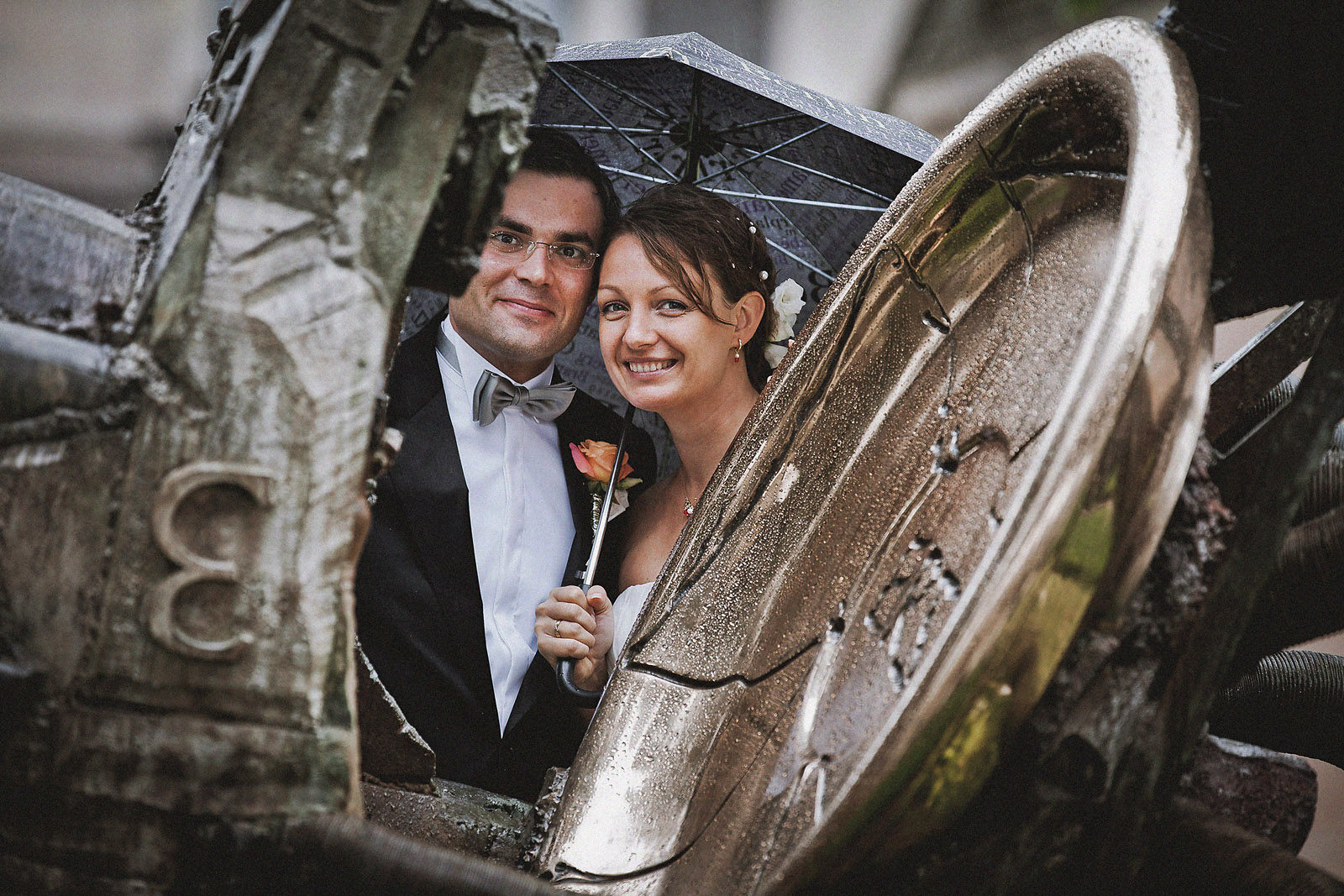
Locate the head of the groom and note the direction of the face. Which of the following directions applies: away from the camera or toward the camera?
toward the camera

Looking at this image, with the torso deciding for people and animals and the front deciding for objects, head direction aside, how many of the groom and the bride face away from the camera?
0

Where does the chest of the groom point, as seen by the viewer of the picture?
toward the camera

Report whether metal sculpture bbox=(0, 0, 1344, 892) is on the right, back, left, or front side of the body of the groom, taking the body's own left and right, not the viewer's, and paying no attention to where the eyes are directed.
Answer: front

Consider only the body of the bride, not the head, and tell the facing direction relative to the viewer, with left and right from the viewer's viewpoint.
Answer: facing the viewer and to the left of the viewer

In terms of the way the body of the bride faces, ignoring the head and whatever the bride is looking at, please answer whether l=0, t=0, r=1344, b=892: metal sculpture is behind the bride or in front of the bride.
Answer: in front
